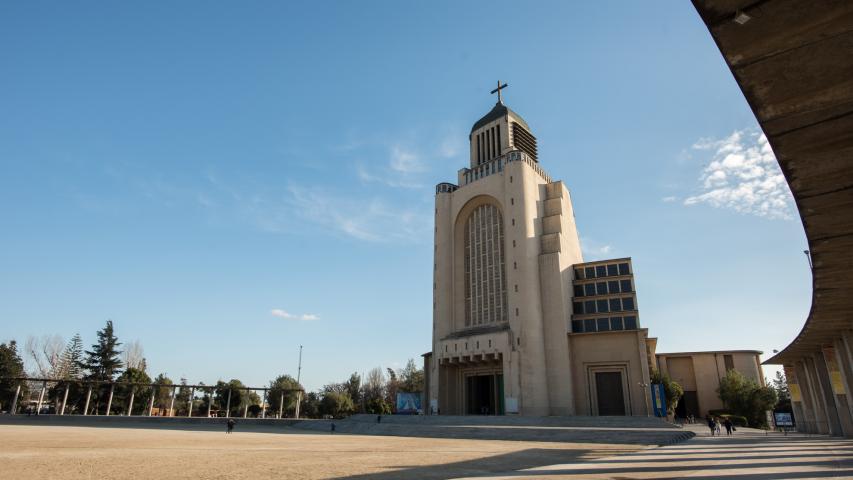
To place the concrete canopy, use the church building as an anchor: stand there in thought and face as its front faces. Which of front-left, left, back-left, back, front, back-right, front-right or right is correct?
front-left

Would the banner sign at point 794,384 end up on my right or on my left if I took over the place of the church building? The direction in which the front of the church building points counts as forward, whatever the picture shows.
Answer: on my left

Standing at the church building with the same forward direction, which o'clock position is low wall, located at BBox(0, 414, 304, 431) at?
The low wall is roughly at 1 o'clock from the church building.

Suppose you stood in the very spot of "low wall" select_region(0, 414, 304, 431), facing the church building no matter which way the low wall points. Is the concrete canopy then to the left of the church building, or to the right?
right

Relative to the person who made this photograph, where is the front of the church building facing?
facing the viewer and to the left of the viewer

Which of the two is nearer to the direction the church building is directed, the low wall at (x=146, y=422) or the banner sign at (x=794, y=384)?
the low wall

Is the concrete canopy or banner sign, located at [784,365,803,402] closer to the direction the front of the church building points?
the concrete canopy
